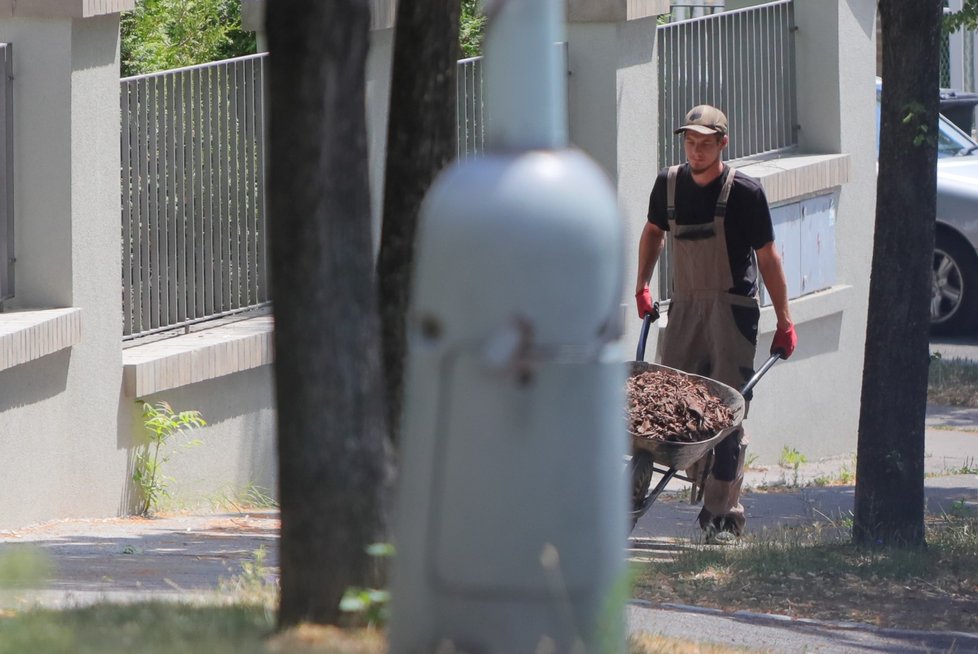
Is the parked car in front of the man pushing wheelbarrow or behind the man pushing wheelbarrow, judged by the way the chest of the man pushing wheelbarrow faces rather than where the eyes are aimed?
behind

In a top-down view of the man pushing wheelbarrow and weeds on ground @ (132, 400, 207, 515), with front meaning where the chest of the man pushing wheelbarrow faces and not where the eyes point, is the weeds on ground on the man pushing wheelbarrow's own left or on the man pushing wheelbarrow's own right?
on the man pushing wheelbarrow's own right

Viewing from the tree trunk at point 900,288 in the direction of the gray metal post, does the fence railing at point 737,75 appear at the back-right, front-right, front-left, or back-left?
back-right

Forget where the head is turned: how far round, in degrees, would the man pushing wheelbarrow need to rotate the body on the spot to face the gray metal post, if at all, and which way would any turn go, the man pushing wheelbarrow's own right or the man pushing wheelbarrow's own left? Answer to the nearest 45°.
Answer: approximately 45° to the man pushing wheelbarrow's own left

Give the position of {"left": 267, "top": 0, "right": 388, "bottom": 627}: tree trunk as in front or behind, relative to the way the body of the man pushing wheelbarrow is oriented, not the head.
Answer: in front

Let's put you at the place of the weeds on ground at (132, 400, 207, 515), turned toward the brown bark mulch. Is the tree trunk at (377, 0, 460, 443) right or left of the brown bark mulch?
right

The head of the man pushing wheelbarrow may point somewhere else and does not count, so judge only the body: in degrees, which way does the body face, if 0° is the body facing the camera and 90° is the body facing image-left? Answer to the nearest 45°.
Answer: approximately 45°

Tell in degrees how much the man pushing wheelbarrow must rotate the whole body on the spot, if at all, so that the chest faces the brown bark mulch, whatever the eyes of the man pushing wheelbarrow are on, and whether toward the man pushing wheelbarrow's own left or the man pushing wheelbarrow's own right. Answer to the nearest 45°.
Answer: approximately 45° to the man pushing wheelbarrow's own left

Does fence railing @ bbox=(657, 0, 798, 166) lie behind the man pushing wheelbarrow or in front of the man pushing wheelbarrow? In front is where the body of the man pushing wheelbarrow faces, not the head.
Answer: behind

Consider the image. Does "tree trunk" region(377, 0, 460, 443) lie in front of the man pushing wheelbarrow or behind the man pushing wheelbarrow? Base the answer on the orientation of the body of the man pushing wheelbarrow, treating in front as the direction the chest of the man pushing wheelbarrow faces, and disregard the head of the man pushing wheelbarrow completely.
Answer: in front

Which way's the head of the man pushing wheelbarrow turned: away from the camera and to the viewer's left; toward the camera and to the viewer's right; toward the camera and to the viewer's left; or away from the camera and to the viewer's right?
toward the camera and to the viewer's left
